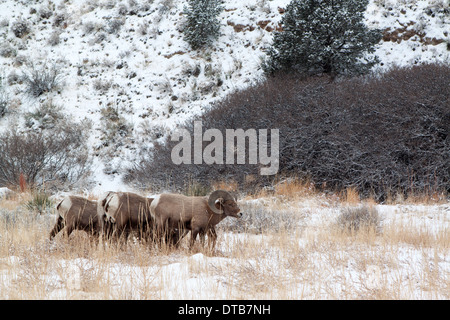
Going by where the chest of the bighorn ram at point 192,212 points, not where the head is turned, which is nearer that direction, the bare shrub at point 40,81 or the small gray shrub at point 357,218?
the small gray shrub

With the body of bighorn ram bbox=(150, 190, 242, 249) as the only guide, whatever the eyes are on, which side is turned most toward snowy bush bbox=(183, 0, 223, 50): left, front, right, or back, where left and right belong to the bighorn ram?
left

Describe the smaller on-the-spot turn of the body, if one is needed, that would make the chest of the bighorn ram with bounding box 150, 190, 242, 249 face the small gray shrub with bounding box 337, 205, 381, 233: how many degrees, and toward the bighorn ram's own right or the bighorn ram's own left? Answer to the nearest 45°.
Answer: approximately 45° to the bighorn ram's own left

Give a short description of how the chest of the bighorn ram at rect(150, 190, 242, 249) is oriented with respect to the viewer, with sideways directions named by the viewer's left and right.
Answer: facing to the right of the viewer

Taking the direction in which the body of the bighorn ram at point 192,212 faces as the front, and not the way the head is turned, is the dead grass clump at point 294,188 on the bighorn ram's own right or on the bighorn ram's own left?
on the bighorn ram's own left

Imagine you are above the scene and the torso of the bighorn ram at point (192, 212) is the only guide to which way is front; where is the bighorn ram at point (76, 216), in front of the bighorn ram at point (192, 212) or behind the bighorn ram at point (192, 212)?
behind

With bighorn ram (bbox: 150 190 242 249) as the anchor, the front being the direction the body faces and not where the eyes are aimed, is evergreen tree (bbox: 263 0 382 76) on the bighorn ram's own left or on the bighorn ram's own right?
on the bighorn ram's own left
